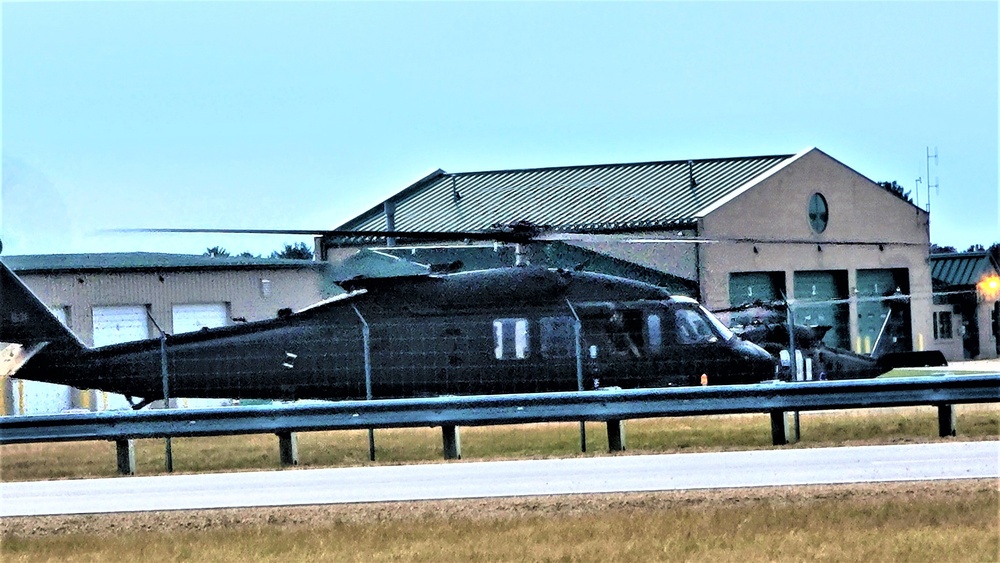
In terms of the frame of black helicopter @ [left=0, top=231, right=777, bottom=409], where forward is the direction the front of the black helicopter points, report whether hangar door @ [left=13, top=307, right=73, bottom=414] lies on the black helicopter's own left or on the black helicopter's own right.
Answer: on the black helicopter's own left

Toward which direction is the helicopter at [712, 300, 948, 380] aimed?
to the viewer's left

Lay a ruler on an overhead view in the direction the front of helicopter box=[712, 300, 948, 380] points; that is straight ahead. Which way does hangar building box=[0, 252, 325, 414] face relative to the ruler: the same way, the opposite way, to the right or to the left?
to the left

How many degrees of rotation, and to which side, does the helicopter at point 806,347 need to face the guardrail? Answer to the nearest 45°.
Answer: approximately 90° to its left

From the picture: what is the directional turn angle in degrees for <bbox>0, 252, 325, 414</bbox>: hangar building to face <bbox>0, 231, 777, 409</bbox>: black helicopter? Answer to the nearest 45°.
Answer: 0° — it already faces it

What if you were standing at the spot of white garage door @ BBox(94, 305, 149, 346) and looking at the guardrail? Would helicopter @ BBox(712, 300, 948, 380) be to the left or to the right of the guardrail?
left

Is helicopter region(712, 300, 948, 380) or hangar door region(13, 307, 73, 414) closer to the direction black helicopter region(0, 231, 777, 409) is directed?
the helicopter

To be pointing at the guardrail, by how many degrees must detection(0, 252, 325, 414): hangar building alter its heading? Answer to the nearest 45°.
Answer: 0° — it already faces it

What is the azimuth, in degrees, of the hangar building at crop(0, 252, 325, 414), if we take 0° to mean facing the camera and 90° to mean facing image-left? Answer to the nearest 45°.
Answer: approximately 0°

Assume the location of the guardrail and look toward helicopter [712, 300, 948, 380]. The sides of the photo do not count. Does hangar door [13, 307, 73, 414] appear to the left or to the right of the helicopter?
left

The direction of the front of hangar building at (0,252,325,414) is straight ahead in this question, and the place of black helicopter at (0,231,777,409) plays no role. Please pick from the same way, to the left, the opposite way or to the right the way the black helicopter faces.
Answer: to the left

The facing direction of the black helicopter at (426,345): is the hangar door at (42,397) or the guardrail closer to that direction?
the guardrail

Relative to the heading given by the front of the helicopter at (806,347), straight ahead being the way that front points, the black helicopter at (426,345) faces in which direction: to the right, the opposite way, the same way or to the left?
the opposite way

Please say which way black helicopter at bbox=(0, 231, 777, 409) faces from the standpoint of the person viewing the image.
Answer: facing to the right of the viewer

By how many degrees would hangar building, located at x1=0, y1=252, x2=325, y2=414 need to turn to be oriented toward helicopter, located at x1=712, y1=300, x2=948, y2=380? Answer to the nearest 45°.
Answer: approximately 45° to its left
